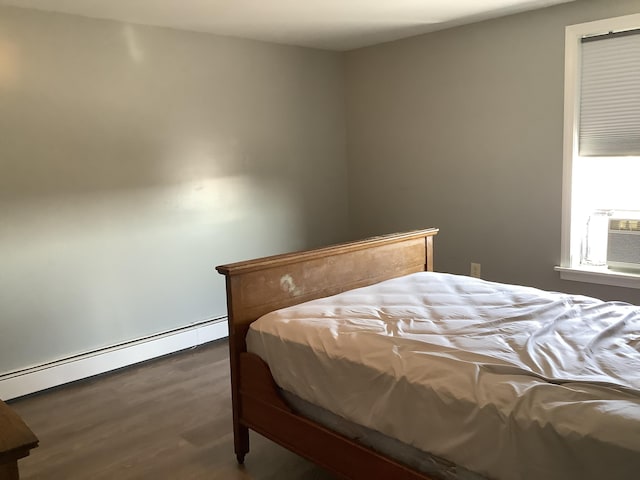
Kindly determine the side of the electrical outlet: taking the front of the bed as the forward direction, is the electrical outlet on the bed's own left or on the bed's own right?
on the bed's own left

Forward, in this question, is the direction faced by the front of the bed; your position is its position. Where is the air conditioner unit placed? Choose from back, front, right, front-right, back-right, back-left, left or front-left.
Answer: left

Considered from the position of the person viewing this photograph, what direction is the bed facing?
facing the viewer and to the right of the viewer

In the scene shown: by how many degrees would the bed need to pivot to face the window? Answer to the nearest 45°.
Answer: approximately 90° to its left
